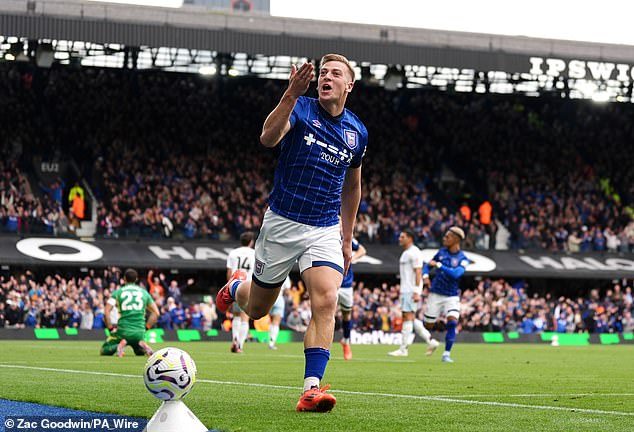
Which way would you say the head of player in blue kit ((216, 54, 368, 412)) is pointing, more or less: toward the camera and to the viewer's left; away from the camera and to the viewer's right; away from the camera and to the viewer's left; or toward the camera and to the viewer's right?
toward the camera and to the viewer's left

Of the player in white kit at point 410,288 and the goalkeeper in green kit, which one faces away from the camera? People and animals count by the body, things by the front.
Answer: the goalkeeper in green kit

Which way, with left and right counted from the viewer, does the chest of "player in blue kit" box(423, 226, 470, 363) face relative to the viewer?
facing the viewer and to the left of the viewer

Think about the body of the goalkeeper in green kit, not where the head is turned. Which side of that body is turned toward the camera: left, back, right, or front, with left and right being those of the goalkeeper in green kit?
back

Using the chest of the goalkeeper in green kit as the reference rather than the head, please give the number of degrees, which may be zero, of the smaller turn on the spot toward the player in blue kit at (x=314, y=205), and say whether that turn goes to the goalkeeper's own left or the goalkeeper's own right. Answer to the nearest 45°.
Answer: approximately 180°

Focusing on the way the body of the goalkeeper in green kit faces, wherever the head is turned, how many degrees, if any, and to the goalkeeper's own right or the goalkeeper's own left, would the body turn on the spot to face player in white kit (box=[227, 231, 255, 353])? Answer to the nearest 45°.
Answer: approximately 45° to the goalkeeper's own right

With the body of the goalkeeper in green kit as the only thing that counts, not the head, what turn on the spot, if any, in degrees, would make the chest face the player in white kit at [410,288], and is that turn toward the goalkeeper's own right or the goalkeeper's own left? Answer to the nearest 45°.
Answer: approximately 90° to the goalkeeper's own right

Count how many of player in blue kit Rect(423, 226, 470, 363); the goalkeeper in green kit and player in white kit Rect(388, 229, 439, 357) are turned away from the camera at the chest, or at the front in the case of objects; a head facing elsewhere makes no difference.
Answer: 1

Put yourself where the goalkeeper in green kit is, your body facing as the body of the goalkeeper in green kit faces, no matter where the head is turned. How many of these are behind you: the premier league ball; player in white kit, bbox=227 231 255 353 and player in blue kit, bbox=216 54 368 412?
2

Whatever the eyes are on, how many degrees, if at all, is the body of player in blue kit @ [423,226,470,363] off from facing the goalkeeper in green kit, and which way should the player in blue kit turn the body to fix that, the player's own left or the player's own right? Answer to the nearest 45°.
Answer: approximately 45° to the player's own right
